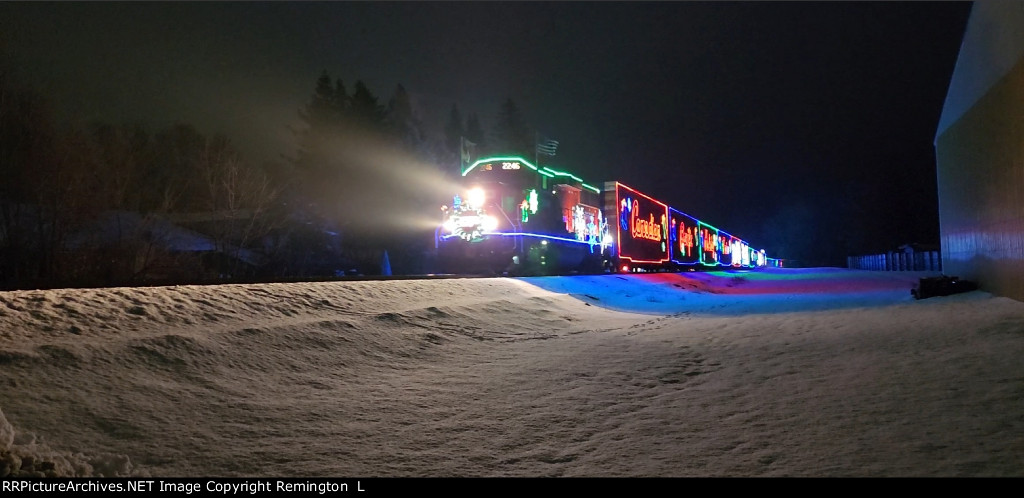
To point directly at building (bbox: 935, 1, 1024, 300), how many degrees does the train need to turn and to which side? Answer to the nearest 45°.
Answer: approximately 90° to its left

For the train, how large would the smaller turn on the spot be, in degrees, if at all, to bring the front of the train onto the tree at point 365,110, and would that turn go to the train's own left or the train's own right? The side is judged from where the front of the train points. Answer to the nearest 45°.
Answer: approximately 90° to the train's own right

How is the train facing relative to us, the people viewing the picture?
facing the viewer and to the left of the viewer

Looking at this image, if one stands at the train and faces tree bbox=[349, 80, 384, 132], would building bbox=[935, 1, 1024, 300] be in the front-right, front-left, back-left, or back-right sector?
back-right
